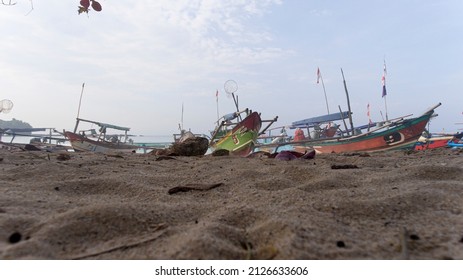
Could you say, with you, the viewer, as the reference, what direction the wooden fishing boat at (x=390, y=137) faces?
facing to the right of the viewer

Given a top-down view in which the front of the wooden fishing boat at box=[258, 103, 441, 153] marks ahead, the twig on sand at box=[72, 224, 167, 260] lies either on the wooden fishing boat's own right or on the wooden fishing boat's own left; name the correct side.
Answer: on the wooden fishing boat's own right

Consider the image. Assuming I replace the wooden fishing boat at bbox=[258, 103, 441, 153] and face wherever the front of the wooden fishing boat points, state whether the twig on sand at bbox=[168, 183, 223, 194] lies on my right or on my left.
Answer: on my right

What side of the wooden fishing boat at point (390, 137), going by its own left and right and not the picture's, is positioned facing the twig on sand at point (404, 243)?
right

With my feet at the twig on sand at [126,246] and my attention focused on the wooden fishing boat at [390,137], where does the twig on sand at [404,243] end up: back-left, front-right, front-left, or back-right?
front-right

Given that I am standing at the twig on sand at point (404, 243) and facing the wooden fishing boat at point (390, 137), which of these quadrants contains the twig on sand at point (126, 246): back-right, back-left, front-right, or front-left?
back-left

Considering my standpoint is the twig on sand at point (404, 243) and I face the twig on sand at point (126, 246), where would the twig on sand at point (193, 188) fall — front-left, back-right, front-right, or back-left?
front-right
